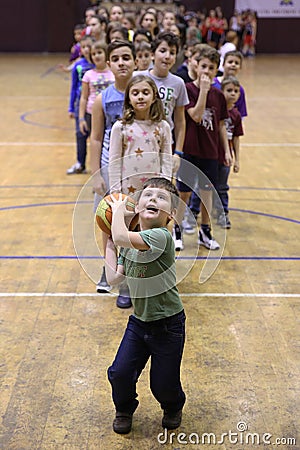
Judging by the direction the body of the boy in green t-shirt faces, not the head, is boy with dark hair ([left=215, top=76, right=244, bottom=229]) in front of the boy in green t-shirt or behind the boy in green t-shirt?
behind

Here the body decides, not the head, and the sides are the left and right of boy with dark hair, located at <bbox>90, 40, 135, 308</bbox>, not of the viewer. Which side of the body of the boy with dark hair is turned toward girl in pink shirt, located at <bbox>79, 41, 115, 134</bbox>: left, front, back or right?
back

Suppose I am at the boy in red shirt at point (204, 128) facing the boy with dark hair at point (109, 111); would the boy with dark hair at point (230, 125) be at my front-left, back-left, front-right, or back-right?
back-right

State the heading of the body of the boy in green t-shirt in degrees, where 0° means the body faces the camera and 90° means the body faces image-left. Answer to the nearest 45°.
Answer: approximately 45°

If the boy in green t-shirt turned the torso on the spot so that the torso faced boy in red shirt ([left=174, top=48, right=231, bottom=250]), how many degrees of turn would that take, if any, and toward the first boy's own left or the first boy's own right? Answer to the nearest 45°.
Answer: approximately 135° to the first boy's own right

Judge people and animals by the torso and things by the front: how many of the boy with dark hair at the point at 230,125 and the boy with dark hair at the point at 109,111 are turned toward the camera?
2

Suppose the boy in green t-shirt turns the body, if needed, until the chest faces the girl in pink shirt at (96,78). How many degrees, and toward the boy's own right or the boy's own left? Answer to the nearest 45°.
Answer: approximately 135° to the boy's own right

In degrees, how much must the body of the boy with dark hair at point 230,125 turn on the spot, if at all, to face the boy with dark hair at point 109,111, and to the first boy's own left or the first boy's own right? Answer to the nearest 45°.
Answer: approximately 45° to the first boy's own right

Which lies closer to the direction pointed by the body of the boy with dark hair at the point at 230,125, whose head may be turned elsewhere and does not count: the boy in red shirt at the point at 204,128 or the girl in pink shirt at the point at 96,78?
the boy in red shirt
